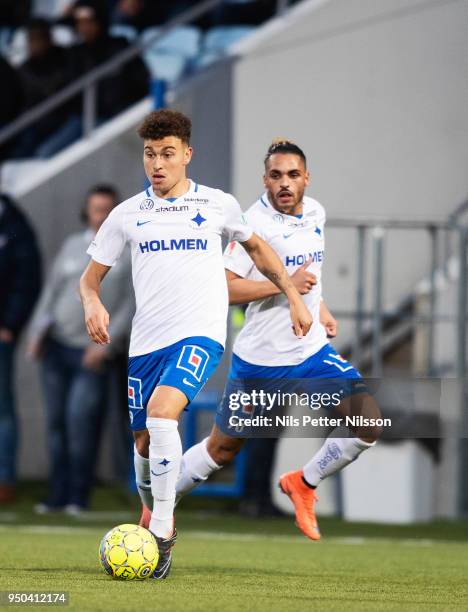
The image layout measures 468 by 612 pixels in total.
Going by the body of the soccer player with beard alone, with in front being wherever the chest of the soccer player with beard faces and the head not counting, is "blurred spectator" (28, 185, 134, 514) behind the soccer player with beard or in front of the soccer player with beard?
behind

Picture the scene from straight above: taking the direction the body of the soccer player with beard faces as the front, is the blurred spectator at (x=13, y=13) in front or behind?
behind

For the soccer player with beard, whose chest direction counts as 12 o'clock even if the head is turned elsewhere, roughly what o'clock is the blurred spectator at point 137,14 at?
The blurred spectator is roughly at 7 o'clock from the soccer player with beard.

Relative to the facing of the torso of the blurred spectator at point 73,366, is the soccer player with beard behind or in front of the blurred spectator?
in front

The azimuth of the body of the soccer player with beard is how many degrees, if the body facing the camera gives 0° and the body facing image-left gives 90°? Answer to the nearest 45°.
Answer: approximately 315°

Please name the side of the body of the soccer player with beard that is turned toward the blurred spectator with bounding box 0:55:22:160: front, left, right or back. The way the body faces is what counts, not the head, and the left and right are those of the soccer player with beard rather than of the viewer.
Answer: back

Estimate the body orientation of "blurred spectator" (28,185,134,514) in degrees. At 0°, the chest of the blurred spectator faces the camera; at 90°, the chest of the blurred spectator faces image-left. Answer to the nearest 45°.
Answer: approximately 0°

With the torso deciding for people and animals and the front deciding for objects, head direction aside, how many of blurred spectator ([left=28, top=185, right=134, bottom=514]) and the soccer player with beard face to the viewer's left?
0
